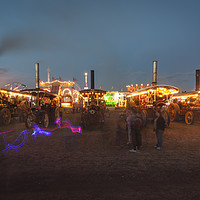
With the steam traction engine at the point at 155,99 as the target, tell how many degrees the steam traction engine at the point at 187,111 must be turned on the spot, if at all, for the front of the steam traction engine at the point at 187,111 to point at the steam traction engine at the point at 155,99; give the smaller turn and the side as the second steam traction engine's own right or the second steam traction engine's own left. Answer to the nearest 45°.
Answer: approximately 90° to the second steam traction engine's own right

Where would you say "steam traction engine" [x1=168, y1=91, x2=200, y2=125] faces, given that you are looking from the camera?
facing the viewer and to the right of the viewer

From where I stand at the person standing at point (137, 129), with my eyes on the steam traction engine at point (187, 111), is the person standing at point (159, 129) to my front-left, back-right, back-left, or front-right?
front-right
